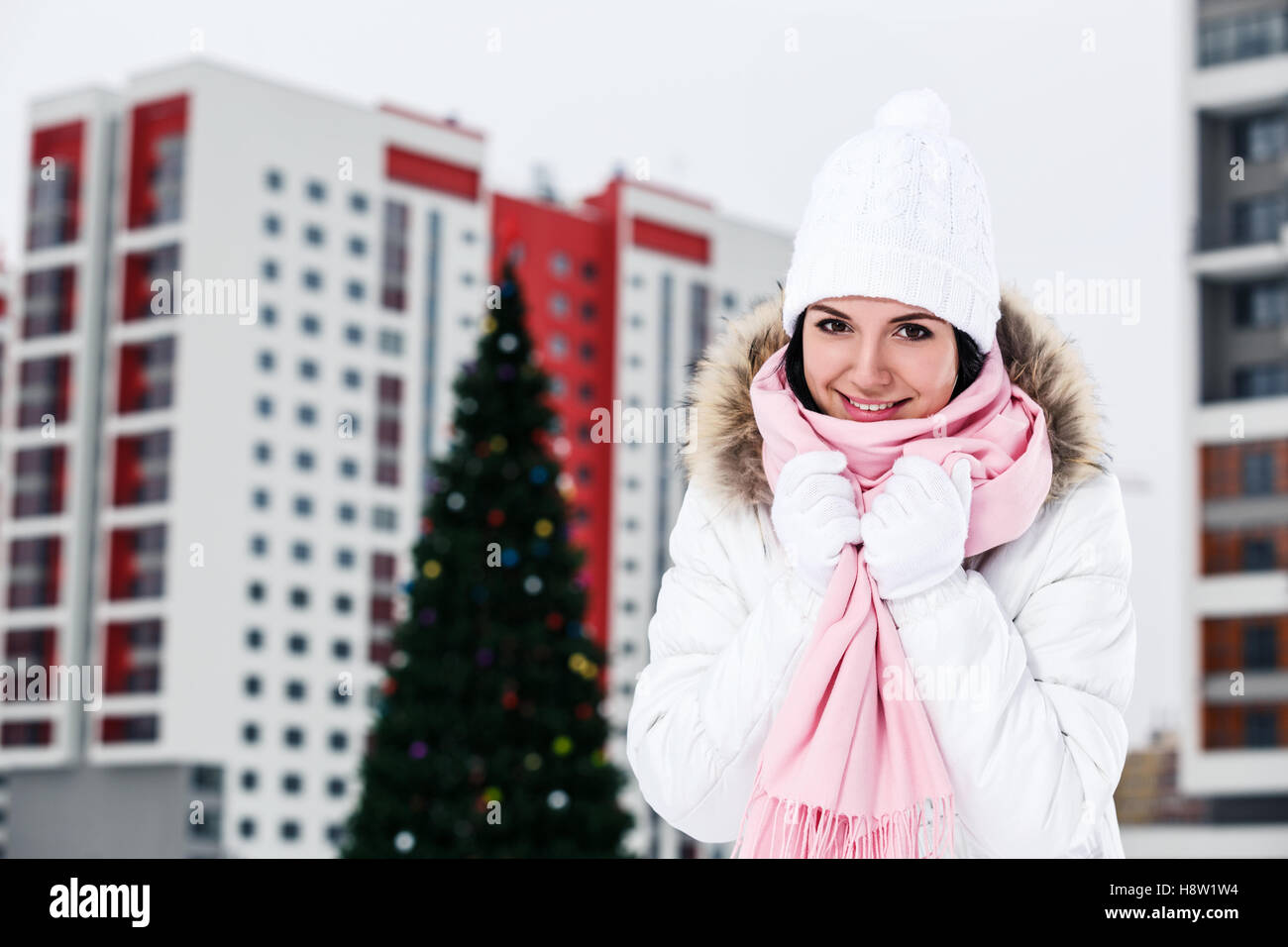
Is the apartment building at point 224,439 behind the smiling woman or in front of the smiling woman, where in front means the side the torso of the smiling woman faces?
behind

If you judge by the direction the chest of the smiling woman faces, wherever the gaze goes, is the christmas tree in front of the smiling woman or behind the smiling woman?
behind

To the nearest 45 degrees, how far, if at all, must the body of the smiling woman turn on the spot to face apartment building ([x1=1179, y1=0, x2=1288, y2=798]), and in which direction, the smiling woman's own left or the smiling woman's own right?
approximately 180°

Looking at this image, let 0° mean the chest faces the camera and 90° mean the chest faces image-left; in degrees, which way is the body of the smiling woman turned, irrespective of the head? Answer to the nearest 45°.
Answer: approximately 0°
